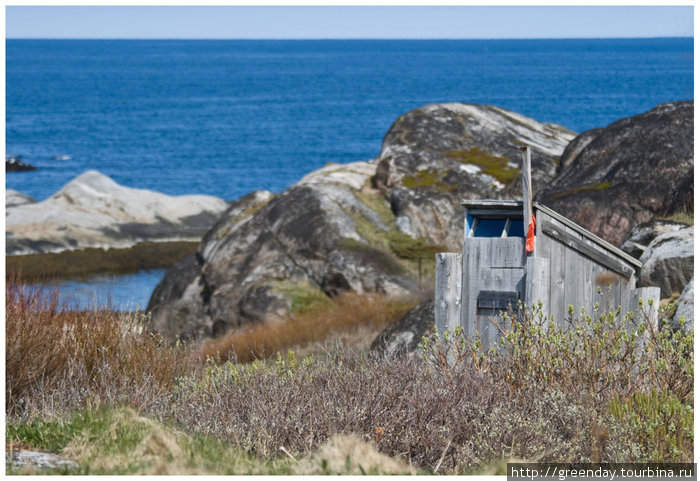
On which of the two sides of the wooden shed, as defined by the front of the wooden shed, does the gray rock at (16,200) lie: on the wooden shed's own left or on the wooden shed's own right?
on the wooden shed's own right

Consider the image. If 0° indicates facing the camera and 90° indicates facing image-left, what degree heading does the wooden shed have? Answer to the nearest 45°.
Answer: approximately 45°

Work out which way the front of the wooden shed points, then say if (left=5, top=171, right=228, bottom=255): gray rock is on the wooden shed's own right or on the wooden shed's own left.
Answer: on the wooden shed's own right

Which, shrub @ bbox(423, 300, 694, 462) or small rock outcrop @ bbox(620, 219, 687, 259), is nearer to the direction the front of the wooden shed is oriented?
the shrub

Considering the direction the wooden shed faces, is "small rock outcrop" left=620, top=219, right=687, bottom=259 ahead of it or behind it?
behind

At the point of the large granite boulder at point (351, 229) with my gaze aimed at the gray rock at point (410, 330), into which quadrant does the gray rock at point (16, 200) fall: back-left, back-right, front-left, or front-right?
back-right

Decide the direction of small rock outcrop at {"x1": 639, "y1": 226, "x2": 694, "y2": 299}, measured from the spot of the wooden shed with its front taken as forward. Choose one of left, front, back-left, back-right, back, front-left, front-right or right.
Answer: back

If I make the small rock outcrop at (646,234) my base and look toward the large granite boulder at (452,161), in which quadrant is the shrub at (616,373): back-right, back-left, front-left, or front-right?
back-left

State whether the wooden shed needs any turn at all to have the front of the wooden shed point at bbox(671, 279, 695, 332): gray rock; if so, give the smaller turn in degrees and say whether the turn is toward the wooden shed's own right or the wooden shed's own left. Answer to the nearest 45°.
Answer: approximately 135° to the wooden shed's own left

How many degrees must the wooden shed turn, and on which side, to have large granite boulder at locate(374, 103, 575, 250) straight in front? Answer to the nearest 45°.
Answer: approximately 135° to its right
